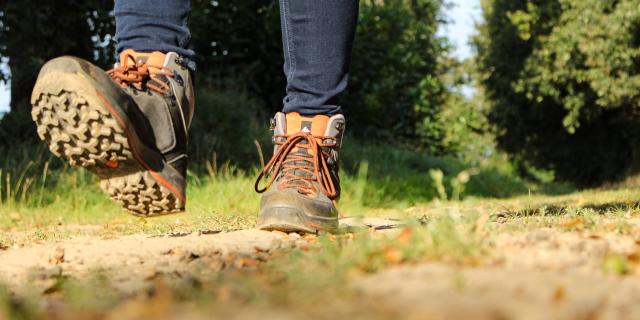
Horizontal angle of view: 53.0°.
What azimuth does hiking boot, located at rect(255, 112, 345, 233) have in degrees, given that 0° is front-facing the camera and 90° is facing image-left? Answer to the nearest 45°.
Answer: approximately 0°

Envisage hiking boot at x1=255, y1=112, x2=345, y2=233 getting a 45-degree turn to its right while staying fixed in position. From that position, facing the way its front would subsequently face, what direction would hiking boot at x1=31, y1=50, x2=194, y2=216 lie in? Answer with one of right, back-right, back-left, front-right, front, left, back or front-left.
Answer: front-right
